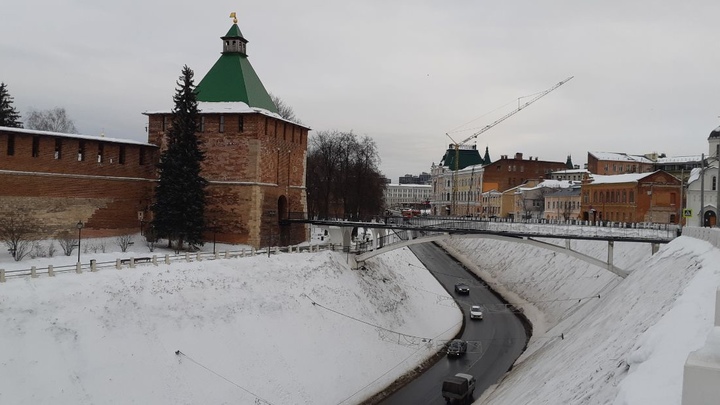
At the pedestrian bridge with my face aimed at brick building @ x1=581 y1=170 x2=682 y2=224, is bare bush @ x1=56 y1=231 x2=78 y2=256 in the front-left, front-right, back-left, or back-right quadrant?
back-left

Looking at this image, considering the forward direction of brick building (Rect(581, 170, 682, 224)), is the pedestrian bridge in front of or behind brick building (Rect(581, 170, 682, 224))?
in front

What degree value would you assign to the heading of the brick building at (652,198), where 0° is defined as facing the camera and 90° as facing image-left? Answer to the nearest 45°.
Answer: approximately 45°

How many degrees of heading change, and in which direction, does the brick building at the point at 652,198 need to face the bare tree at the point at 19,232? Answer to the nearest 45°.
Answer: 0° — it already faces it

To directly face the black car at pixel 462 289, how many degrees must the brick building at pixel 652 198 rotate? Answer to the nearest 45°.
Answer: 0° — it already faces it

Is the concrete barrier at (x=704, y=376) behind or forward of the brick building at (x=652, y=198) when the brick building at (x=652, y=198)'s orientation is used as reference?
forward

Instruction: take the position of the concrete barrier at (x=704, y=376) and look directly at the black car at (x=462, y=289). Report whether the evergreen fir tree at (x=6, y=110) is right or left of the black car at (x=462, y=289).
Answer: left

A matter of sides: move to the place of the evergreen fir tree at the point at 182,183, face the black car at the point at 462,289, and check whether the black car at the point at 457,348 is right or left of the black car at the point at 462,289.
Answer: right

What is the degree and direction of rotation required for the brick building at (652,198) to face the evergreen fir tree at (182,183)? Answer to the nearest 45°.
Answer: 0° — it already faces it

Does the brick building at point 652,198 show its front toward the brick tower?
yes

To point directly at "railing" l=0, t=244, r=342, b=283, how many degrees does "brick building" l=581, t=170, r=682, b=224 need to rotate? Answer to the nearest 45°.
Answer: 0° — it already faces it

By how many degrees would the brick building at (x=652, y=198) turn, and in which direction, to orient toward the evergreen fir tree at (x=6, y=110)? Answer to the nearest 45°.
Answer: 0° — it already faces it
